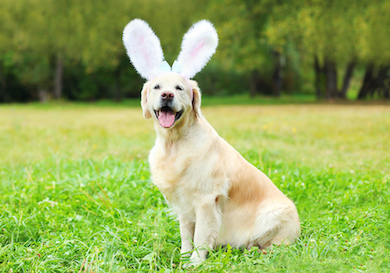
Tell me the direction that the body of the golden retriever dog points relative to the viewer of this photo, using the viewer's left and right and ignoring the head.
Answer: facing the viewer and to the left of the viewer

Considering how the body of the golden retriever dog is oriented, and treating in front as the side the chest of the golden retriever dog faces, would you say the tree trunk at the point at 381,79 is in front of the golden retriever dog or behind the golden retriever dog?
behind

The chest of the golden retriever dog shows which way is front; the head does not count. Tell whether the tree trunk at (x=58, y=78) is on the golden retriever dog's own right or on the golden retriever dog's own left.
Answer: on the golden retriever dog's own right

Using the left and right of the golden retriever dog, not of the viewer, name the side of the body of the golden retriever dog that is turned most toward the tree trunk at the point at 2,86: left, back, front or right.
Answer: right

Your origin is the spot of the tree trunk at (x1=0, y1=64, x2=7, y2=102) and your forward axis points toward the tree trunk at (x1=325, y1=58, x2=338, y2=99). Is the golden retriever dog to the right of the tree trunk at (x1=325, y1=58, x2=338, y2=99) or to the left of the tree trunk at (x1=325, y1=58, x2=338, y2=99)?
right

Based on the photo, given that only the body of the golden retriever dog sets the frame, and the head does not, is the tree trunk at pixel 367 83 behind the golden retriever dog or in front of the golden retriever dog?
behind

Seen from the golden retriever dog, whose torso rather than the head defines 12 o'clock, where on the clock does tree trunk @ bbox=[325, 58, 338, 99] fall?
The tree trunk is roughly at 5 o'clock from the golden retriever dog.
